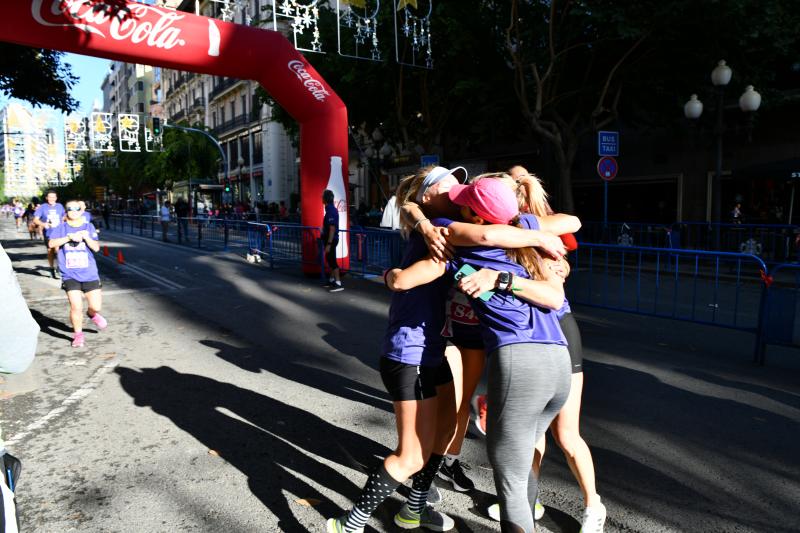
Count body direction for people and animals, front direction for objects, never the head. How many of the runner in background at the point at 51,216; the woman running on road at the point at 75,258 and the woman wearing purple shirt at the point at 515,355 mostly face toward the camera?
2

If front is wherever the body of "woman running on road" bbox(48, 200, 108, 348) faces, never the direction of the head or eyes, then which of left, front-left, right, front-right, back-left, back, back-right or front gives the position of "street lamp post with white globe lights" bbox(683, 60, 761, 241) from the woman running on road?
left

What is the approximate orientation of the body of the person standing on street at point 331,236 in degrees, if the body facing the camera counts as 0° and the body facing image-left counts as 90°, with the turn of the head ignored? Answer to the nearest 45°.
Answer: approximately 90°

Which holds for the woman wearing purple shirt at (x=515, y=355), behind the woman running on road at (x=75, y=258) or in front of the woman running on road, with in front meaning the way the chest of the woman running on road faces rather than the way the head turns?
in front

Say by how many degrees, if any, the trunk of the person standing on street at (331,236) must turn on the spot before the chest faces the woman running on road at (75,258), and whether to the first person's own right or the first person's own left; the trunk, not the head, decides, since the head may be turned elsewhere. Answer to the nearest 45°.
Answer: approximately 45° to the first person's own left

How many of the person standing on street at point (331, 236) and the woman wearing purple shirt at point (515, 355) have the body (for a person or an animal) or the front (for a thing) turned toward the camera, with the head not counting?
0

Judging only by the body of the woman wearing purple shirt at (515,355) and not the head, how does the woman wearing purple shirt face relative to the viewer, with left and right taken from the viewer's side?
facing away from the viewer and to the left of the viewer

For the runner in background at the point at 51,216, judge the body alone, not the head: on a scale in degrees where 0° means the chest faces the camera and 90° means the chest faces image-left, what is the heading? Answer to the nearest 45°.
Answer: approximately 0°

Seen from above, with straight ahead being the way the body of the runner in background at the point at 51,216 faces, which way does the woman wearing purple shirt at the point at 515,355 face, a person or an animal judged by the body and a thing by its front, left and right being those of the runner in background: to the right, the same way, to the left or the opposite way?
the opposite way

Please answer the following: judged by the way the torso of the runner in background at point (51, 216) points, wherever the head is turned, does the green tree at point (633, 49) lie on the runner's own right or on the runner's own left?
on the runner's own left

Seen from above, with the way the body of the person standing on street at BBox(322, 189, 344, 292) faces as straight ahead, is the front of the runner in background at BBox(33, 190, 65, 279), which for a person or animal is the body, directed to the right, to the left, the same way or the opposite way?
to the left
